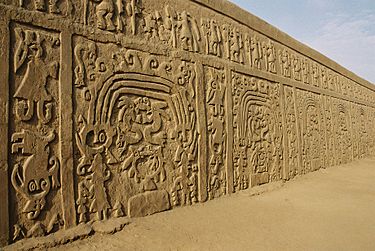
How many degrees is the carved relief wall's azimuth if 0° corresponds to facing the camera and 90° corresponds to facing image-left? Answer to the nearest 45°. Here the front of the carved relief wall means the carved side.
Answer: approximately 315°
